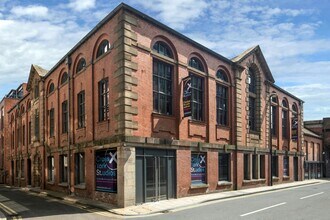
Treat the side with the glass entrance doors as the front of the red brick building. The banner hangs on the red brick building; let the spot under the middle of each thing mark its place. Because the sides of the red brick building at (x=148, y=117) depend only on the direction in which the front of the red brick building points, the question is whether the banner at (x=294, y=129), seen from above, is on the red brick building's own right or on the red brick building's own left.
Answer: on the red brick building's own left
